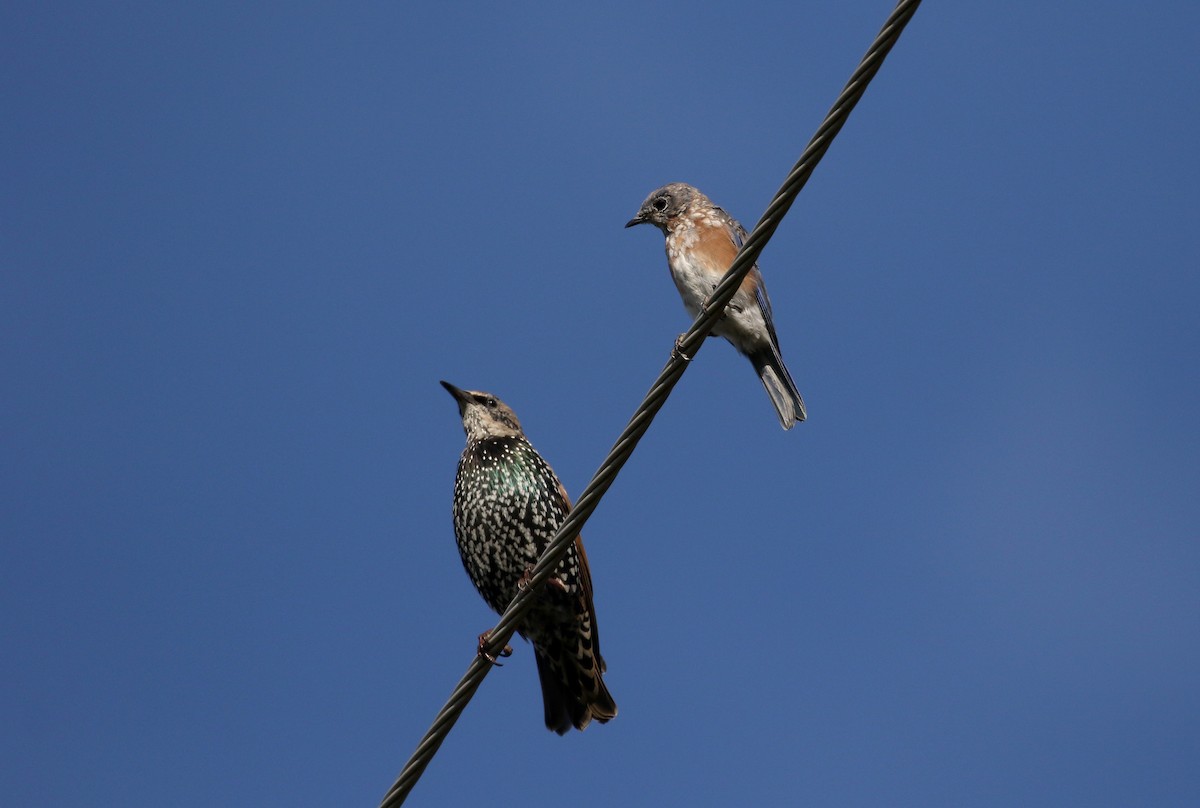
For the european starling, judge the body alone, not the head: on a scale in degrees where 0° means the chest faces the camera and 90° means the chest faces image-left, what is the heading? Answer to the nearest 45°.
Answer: approximately 45°
